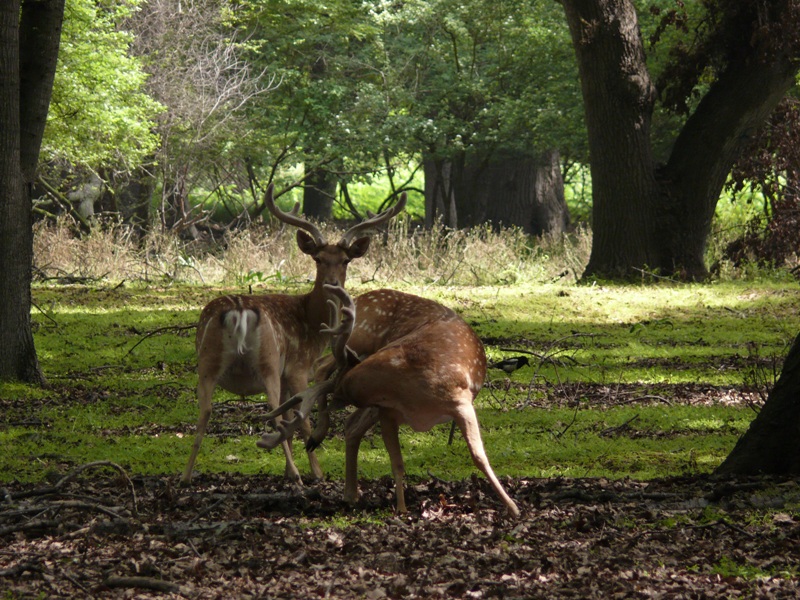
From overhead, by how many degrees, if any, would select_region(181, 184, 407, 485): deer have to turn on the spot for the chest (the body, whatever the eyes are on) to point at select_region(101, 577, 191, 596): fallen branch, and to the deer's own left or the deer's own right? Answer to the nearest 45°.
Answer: approximately 135° to the deer's own right

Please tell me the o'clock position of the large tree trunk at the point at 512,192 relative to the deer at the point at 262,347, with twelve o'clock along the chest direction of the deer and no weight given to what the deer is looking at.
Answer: The large tree trunk is roughly at 11 o'clock from the deer.

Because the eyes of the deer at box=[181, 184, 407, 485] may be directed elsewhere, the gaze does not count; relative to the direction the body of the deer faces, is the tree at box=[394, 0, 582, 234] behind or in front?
in front

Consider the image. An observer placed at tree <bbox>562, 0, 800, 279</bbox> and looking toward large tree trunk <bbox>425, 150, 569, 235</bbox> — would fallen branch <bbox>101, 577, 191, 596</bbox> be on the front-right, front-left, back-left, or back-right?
back-left

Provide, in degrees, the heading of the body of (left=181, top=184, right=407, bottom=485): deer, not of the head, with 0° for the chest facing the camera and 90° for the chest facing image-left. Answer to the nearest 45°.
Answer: approximately 225°

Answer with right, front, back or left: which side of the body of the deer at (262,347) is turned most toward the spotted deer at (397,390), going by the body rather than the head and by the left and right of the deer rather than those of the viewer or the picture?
right

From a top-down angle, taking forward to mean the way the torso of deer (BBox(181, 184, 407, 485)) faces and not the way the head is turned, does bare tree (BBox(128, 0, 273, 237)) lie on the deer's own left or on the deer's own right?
on the deer's own left

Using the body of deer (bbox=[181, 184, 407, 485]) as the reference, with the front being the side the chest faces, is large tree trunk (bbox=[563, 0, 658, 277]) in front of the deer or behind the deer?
in front

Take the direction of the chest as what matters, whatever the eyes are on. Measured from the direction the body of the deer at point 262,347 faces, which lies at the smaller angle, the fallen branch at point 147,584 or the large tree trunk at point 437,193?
the large tree trunk

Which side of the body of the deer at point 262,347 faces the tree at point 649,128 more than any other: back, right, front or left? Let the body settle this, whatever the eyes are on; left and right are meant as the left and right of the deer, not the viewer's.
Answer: front

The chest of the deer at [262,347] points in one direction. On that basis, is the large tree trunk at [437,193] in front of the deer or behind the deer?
in front
